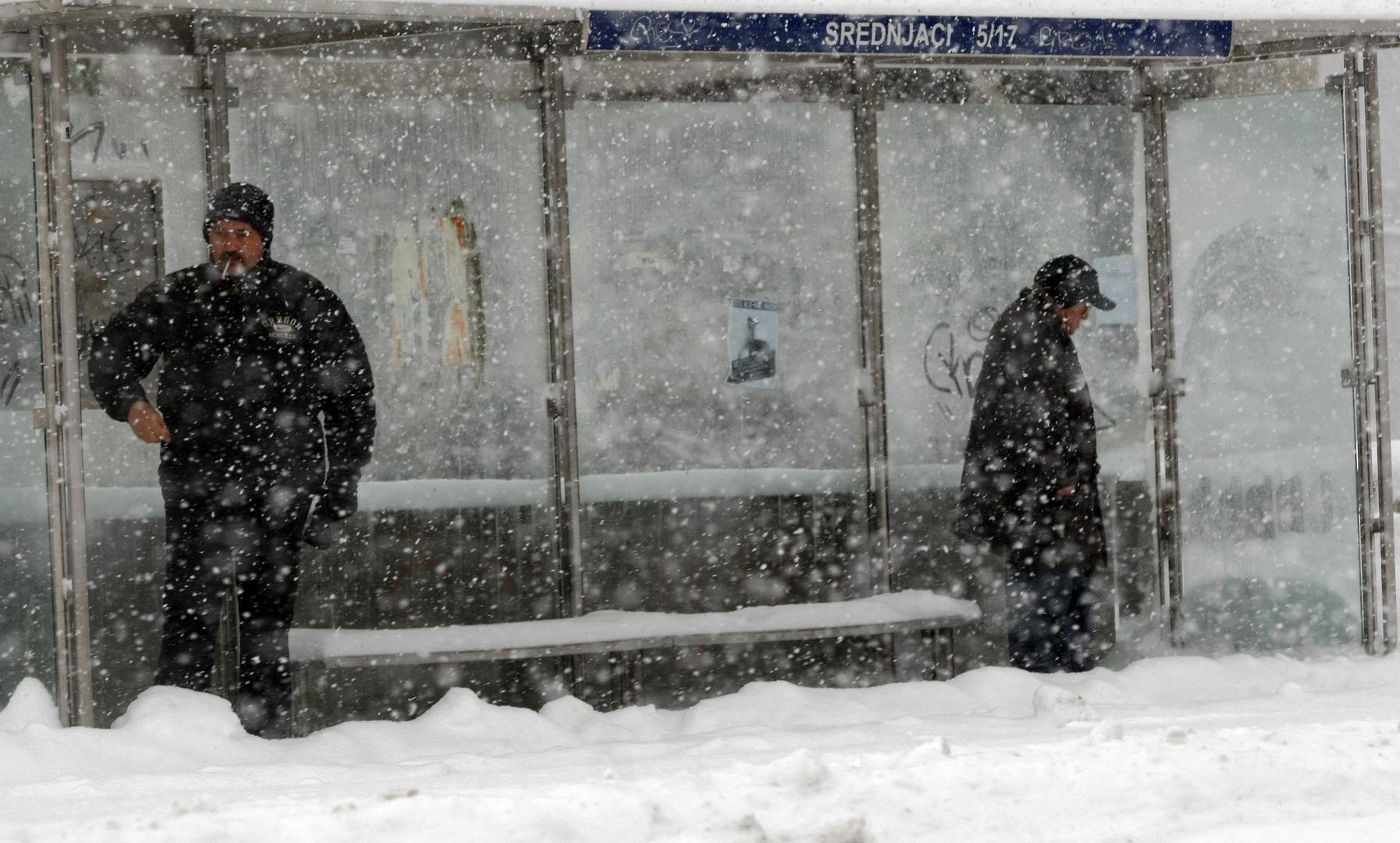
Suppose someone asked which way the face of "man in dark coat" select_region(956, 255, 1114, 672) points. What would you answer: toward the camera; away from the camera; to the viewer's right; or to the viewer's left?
to the viewer's right

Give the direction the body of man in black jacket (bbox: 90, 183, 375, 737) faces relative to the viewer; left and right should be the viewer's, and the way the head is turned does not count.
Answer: facing the viewer

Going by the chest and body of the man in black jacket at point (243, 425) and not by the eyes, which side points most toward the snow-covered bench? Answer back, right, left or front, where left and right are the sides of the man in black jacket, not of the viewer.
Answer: left

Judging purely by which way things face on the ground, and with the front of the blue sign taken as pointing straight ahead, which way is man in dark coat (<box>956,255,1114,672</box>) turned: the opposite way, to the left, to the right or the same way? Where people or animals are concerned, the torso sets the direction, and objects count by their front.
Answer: to the left

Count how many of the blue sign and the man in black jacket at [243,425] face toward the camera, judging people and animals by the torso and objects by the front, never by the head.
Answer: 2

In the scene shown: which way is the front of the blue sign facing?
toward the camera

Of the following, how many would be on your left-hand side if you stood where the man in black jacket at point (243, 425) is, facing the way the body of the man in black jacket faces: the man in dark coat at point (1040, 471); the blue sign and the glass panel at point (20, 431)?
2

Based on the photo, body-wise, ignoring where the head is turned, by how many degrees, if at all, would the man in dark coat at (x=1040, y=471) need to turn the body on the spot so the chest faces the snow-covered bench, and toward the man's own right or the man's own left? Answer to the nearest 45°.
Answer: approximately 180°

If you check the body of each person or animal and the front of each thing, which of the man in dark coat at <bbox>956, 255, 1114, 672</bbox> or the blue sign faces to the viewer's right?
the man in dark coat

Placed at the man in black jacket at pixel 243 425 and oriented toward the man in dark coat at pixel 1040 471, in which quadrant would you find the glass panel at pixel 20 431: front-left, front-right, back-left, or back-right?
back-left

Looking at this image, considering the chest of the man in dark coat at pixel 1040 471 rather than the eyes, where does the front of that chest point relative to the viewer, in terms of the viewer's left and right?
facing to the right of the viewer

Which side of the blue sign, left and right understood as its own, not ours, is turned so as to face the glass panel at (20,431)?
right

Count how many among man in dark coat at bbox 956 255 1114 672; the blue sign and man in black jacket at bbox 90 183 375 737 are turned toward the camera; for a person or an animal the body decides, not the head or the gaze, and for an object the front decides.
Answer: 2
